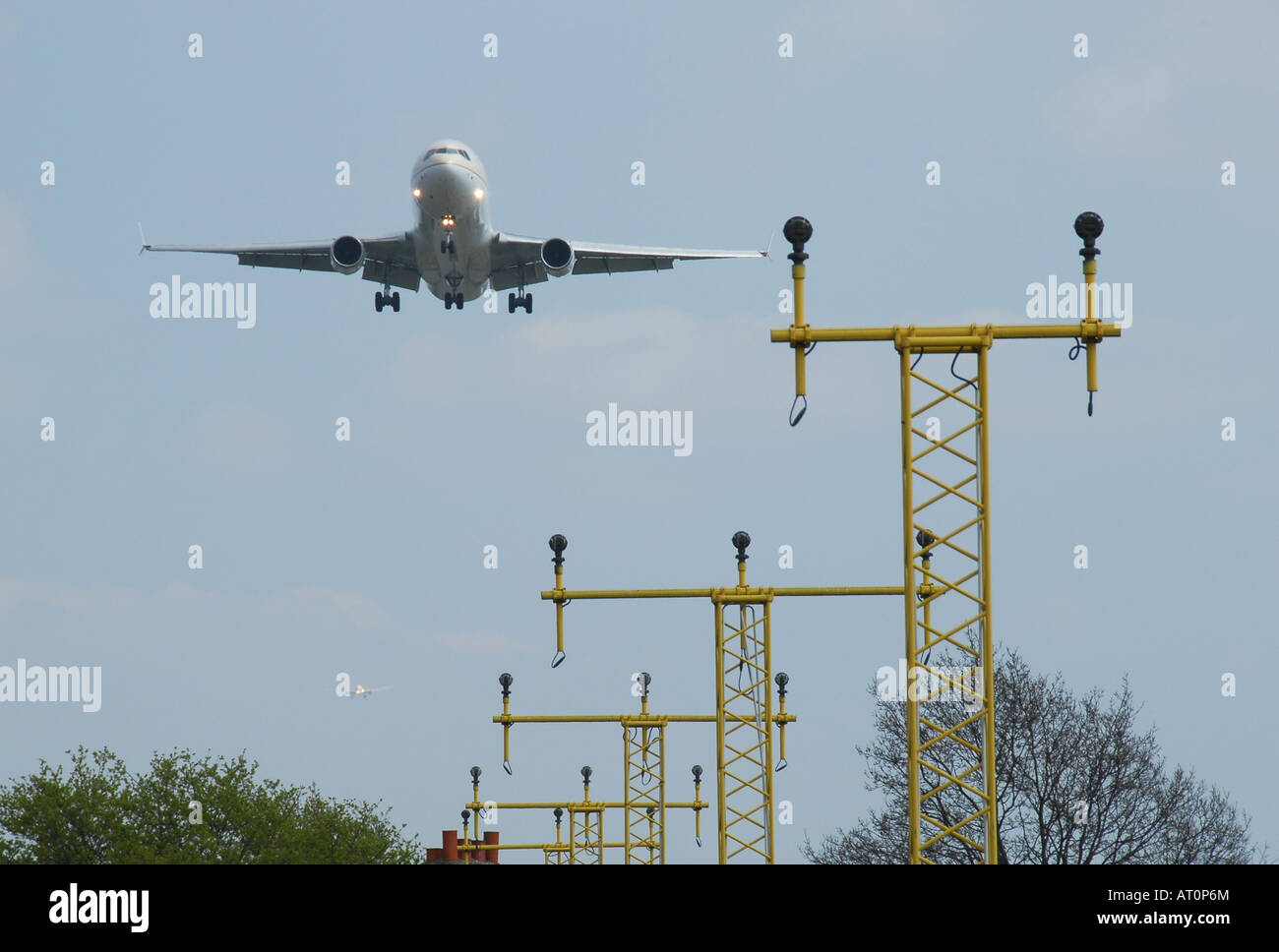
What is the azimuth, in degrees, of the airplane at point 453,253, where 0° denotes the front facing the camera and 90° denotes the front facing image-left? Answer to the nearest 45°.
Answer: approximately 0°
